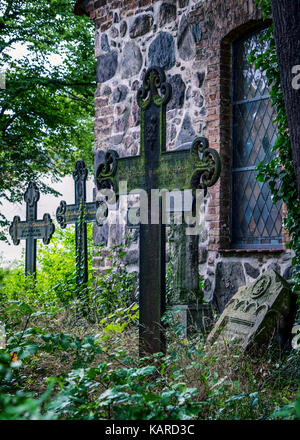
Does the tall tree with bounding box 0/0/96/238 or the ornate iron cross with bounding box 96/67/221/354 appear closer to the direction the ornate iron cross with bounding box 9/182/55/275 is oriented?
the ornate iron cross

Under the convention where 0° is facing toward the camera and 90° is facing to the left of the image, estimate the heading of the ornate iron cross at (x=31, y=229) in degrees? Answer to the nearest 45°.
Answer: approximately 0°

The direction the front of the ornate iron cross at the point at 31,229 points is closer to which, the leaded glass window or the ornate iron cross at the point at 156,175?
the ornate iron cross

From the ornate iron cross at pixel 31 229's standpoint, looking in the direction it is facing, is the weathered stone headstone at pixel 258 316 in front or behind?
in front

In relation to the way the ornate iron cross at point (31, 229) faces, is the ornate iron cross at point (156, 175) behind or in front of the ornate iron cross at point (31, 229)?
in front

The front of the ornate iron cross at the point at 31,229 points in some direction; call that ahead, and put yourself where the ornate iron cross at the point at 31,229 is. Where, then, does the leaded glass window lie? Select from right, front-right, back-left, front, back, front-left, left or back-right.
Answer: front-left

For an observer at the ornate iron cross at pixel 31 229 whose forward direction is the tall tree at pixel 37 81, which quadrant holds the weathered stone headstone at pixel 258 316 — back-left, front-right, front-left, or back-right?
back-right

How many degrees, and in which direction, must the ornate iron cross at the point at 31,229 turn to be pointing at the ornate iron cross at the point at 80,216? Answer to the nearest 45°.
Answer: approximately 45° to its left

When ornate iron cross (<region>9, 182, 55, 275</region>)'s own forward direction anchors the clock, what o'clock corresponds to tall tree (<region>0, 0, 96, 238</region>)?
The tall tree is roughly at 6 o'clock from the ornate iron cross.
